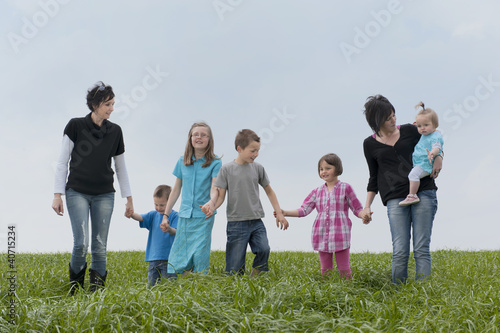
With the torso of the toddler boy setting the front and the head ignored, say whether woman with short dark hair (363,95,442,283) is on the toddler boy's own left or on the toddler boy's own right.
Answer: on the toddler boy's own left

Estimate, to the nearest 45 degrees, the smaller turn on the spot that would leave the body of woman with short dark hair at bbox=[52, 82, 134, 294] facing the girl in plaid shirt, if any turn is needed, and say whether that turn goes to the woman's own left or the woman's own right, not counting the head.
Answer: approximately 90° to the woman's own left

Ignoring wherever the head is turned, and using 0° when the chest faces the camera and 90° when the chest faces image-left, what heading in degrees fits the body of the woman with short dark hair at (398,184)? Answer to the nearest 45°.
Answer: approximately 0°

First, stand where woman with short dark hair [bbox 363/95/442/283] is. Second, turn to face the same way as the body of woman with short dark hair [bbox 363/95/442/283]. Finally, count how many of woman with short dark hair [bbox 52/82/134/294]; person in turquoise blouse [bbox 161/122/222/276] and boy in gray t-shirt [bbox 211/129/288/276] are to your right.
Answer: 3

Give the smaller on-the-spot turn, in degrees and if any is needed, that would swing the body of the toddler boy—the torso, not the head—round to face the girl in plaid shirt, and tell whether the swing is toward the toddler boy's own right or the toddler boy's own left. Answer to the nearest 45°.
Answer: approximately 45° to the toddler boy's own left
